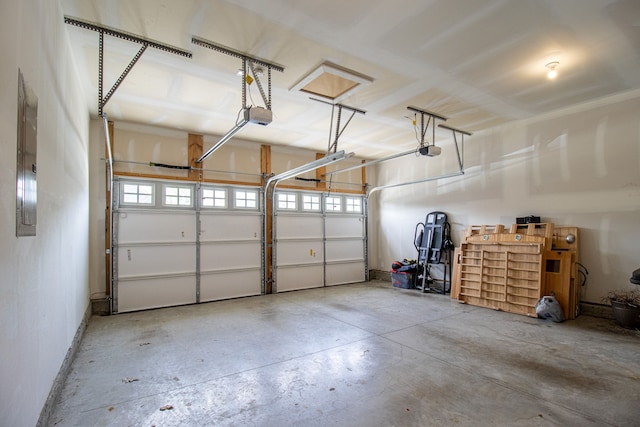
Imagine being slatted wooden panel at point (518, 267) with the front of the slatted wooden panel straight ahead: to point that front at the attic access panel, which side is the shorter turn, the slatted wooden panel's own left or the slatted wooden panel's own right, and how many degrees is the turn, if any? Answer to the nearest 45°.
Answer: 0° — it already faces it

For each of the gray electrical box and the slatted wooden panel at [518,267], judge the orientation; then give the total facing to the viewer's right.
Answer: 1

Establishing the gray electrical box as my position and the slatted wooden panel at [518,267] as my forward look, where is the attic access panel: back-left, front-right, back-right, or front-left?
front-left

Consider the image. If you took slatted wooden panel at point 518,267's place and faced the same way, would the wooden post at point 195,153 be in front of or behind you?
in front

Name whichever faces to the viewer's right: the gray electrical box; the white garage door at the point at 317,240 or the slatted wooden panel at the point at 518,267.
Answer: the gray electrical box

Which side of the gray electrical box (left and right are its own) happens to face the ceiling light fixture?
front

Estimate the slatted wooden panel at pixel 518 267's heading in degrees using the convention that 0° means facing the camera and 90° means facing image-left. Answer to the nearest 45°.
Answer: approximately 45°

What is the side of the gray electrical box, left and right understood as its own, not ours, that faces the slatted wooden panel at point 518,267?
front

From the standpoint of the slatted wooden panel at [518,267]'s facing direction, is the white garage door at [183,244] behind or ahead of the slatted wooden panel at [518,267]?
ahead

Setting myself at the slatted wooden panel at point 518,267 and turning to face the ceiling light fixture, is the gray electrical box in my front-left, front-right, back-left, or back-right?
front-right

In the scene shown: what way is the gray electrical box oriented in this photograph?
to the viewer's right

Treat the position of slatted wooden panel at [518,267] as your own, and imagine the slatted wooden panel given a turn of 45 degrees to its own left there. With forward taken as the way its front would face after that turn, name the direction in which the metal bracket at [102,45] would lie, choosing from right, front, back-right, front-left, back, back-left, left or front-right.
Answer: front-right

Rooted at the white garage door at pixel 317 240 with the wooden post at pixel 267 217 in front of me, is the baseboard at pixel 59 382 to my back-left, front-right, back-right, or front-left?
front-left
